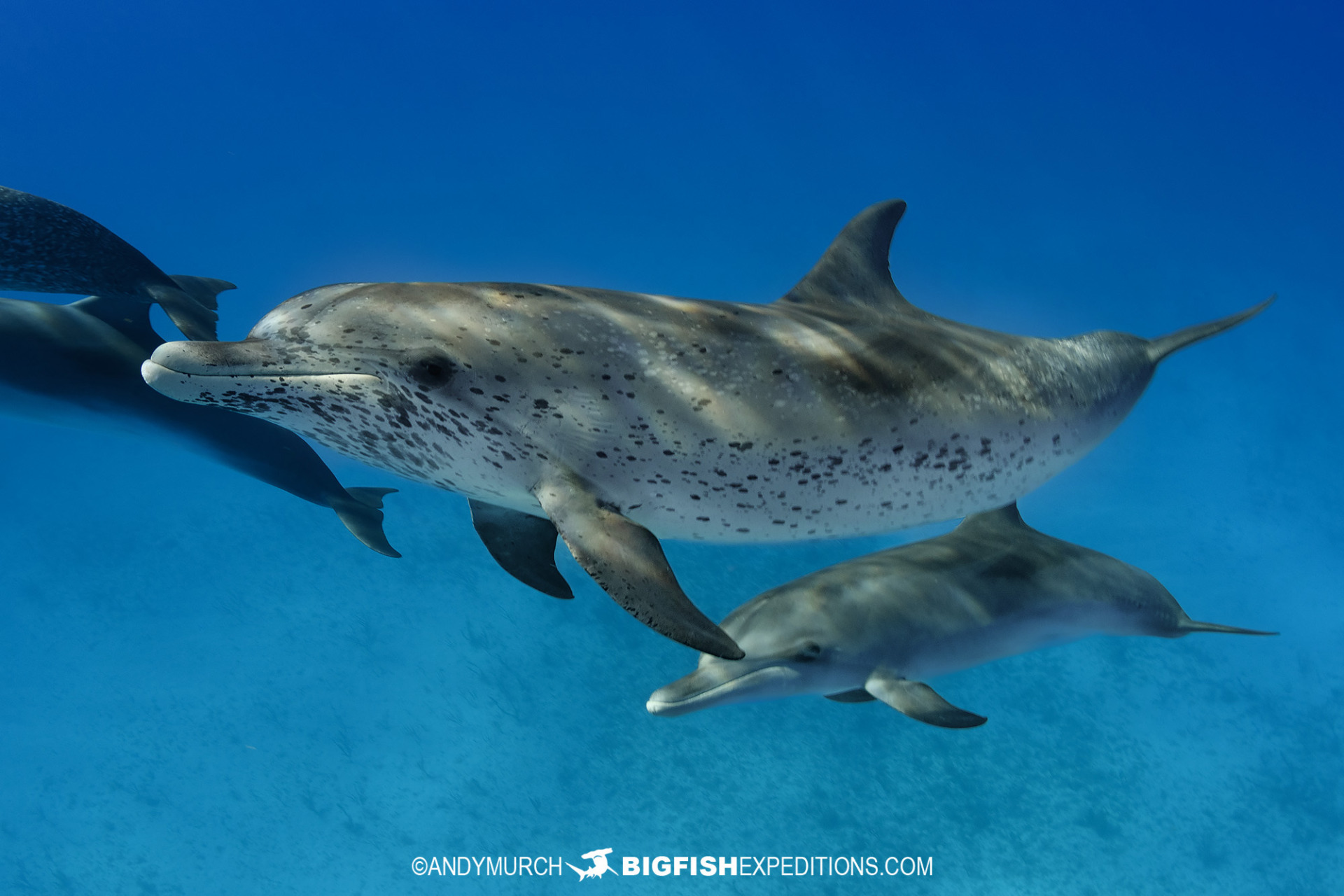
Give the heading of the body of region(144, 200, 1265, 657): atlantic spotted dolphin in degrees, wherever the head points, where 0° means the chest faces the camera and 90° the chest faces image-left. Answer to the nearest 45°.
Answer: approximately 90°

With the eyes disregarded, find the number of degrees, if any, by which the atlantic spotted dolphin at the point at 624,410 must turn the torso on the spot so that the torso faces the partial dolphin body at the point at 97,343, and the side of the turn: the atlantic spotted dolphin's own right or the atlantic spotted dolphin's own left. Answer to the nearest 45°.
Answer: approximately 45° to the atlantic spotted dolphin's own right

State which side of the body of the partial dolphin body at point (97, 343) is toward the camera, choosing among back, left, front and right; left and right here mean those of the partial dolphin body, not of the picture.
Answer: left

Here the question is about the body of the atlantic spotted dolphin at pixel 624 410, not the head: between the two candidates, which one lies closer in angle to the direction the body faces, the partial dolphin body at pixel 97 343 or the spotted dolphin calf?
the partial dolphin body

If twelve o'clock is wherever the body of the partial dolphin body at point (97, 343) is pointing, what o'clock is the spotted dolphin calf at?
The spotted dolphin calf is roughly at 7 o'clock from the partial dolphin body.

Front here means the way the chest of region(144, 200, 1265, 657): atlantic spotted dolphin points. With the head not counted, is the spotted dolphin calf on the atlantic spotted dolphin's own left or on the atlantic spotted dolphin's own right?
on the atlantic spotted dolphin's own right

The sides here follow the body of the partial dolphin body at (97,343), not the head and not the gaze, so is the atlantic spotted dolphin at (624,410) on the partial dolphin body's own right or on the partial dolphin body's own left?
on the partial dolphin body's own left
